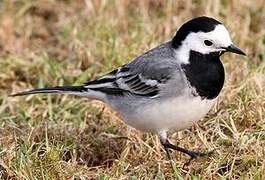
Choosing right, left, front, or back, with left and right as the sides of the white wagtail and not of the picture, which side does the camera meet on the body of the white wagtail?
right
